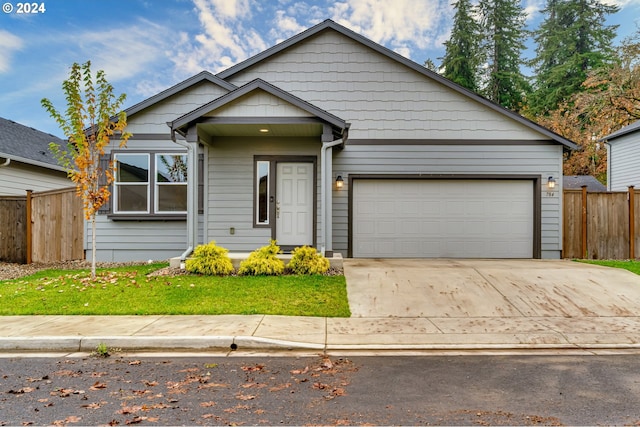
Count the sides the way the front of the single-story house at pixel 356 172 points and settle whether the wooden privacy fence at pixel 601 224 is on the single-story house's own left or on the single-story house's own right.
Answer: on the single-story house's own left

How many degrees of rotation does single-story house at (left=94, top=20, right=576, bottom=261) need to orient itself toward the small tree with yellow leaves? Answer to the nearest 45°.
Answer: approximately 45° to its right

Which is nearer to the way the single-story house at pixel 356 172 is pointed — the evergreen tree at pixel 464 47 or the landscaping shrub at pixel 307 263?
the landscaping shrub

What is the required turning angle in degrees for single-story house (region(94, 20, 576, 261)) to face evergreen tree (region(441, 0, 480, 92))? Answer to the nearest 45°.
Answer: approximately 135° to its left

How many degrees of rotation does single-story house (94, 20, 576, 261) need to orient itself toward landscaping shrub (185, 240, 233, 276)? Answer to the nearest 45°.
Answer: approximately 45° to its right

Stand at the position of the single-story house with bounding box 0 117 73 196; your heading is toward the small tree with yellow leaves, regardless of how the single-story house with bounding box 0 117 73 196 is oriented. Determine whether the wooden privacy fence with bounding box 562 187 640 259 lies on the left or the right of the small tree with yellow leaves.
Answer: left

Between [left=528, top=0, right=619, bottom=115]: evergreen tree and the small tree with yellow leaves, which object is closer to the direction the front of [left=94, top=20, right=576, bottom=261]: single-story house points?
the small tree with yellow leaves

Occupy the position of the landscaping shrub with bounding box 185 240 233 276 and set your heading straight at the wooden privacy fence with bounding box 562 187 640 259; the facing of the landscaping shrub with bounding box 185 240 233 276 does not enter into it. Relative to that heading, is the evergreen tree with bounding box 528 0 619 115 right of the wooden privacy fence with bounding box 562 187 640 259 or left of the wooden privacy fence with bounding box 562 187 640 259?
left

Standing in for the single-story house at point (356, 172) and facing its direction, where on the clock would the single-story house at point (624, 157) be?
the single-story house at point (624, 157) is roughly at 8 o'clock from the single-story house at point (356, 172).

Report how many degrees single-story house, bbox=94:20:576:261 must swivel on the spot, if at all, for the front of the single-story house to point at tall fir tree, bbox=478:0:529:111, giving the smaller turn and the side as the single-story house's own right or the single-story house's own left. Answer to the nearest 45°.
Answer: approximately 135° to the single-story house's own left

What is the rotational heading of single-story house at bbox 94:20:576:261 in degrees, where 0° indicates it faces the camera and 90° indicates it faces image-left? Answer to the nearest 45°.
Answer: approximately 0°

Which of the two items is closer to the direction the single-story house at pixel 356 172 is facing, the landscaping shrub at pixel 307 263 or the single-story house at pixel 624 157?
the landscaping shrub

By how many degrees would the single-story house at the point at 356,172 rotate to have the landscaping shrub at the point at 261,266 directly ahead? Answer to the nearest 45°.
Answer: approximately 45° to its right
